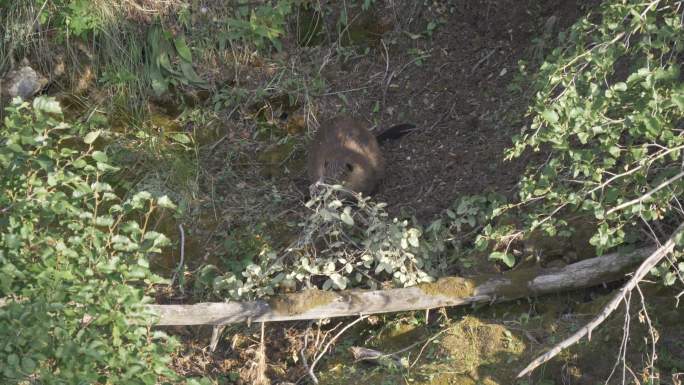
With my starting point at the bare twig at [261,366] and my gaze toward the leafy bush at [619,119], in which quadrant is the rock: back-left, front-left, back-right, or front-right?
back-left

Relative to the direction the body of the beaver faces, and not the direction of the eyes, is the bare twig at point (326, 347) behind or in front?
in front

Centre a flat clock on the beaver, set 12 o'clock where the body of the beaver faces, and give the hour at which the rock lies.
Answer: The rock is roughly at 2 o'clock from the beaver.

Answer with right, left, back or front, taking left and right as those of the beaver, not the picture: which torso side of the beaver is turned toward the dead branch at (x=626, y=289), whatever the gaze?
left

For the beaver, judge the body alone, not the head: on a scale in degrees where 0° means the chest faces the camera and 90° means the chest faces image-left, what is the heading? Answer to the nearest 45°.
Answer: approximately 45°

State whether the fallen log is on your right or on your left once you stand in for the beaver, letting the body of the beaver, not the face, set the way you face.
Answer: on your left

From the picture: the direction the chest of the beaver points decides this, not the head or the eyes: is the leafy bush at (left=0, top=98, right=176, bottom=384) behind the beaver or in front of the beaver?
in front
